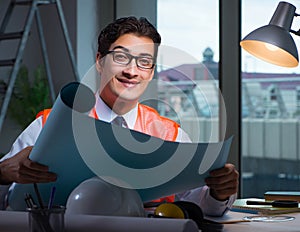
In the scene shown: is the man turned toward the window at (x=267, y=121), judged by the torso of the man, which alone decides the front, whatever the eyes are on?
no

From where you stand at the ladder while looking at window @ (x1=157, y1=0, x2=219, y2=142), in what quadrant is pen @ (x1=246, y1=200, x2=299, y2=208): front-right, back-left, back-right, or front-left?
front-right

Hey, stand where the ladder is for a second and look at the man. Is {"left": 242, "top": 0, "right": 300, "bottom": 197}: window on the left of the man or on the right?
left

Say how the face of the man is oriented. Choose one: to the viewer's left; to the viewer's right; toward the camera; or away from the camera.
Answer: toward the camera

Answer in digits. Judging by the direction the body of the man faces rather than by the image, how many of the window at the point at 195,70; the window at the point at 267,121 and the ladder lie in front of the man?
0

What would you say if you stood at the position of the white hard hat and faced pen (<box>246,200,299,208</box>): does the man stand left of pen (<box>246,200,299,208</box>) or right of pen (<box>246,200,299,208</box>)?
left

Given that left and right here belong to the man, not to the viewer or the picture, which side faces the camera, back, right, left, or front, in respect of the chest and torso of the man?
front

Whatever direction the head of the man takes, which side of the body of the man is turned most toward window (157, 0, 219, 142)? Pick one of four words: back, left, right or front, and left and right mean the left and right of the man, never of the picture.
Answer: back

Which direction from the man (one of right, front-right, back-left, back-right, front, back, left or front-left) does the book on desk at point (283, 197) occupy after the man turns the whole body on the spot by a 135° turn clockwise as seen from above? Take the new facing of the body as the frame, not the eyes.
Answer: back-right

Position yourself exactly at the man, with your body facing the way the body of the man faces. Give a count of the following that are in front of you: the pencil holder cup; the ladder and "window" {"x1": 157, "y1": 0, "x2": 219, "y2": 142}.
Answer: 1
